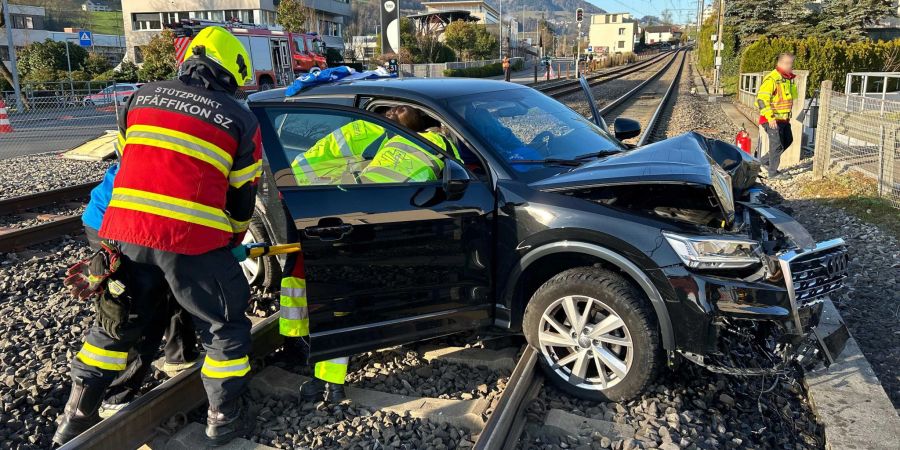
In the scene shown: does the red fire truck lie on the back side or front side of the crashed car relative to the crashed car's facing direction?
on the back side

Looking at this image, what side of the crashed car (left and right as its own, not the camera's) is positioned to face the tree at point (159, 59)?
back

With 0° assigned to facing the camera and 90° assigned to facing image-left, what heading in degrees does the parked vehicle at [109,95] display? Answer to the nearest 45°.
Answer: approximately 90°

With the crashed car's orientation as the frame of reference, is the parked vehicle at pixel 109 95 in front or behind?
behind

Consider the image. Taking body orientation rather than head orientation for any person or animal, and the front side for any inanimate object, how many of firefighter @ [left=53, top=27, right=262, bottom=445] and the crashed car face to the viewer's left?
0

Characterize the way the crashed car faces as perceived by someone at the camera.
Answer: facing the viewer and to the right of the viewer

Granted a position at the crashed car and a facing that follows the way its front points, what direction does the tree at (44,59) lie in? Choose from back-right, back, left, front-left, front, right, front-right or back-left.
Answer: back

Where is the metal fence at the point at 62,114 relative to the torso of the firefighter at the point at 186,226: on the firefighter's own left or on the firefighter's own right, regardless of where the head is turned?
on the firefighter's own left

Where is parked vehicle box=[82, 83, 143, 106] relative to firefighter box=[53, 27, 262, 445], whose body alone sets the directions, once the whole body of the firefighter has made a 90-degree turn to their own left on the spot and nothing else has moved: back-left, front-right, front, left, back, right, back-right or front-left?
front-right

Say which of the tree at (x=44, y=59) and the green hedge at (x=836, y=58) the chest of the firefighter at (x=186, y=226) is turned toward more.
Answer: the green hedge

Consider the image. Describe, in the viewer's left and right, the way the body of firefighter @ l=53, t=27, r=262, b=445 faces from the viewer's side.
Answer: facing away from the viewer and to the right of the viewer

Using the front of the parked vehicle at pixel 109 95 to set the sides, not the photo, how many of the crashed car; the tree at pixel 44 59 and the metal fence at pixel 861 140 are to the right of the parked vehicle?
1

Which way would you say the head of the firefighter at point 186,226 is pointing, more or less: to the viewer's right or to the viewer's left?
to the viewer's right
